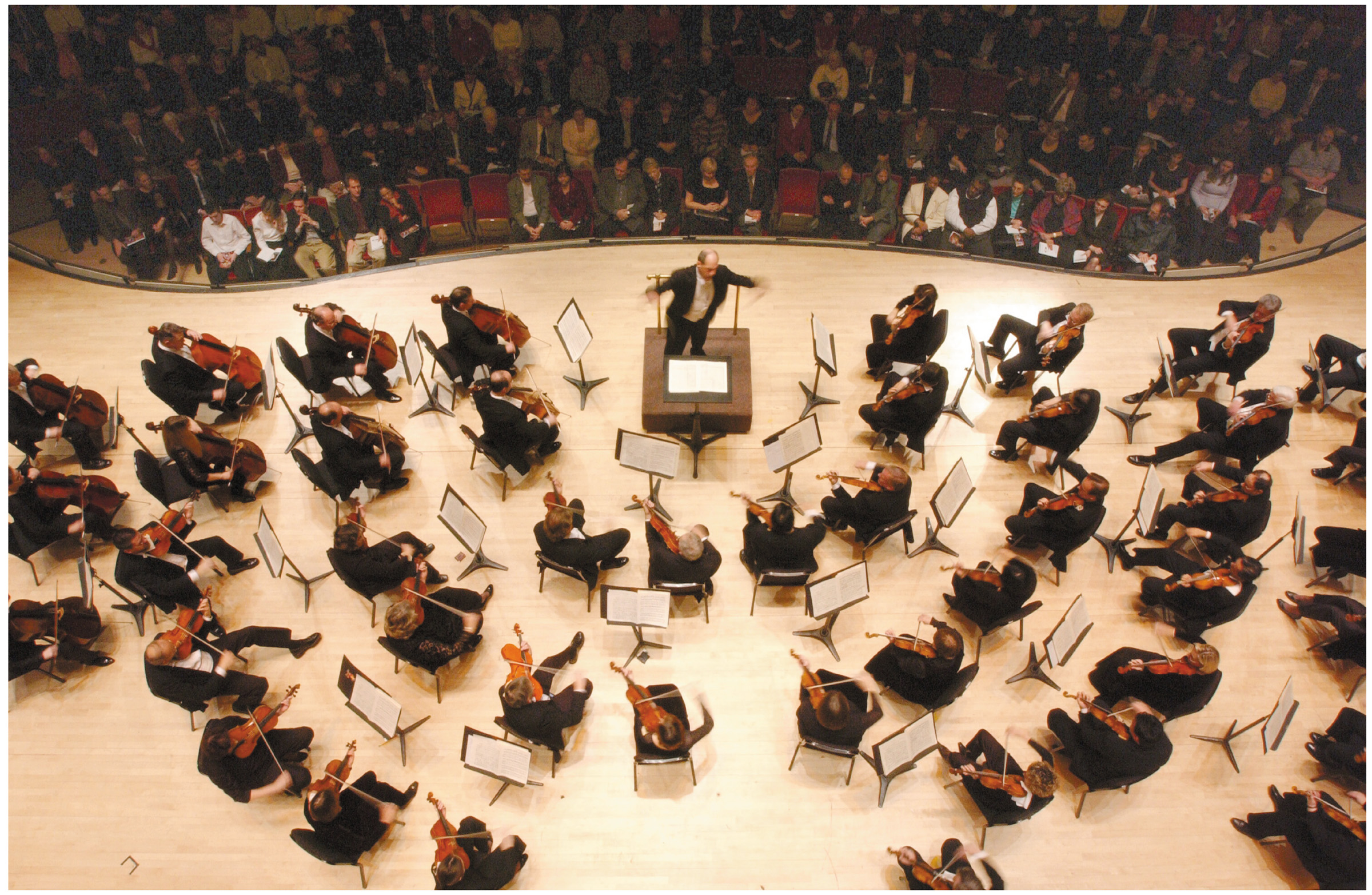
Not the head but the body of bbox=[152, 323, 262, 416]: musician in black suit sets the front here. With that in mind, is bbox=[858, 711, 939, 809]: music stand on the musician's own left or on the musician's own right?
on the musician's own right

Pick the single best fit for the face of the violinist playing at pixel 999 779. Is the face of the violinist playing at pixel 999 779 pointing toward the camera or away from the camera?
away from the camera

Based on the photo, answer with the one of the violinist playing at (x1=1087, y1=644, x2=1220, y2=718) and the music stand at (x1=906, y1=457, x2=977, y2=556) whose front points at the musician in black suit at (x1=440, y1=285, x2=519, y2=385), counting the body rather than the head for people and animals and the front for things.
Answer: the violinist playing

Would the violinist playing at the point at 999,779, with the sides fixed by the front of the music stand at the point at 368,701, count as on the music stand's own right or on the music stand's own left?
on the music stand's own left

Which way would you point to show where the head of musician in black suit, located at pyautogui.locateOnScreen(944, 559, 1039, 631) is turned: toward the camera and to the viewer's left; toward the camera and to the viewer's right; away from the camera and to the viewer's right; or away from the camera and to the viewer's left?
away from the camera and to the viewer's left

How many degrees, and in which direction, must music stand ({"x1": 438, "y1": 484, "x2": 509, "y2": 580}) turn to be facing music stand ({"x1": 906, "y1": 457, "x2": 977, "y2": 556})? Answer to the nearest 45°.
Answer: approximately 135° to its left

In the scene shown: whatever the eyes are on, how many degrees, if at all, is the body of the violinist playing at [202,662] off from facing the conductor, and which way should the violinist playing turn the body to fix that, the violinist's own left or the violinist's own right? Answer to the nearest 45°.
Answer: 0° — they already face them

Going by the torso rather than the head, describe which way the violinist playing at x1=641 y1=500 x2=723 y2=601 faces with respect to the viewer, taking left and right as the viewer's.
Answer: facing away from the viewer

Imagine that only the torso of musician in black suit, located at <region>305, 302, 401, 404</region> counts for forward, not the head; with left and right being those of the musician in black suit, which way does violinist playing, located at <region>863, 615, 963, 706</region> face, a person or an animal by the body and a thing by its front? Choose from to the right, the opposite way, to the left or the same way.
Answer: to the left

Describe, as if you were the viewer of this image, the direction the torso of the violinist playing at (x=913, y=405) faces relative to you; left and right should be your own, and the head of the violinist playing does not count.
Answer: facing to the left of the viewer

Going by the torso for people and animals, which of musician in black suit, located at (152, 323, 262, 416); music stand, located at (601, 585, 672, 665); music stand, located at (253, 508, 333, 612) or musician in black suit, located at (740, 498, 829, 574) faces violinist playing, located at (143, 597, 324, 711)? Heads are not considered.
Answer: music stand, located at (253, 508, 333, 612)

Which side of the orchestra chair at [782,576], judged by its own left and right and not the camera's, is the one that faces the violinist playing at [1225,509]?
right

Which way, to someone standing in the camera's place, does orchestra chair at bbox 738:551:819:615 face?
facing away from the viewer

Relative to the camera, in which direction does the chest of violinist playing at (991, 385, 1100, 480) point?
to the viewer's left

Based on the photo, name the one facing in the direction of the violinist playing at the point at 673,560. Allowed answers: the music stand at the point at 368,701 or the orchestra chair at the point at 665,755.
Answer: the orchestra chair

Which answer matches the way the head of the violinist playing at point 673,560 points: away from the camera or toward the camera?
away from the camera

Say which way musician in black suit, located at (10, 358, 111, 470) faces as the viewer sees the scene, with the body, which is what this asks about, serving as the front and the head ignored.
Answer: to the viewer's right

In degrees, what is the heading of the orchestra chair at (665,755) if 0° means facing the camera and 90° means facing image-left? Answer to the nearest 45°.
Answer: approximately 180°
